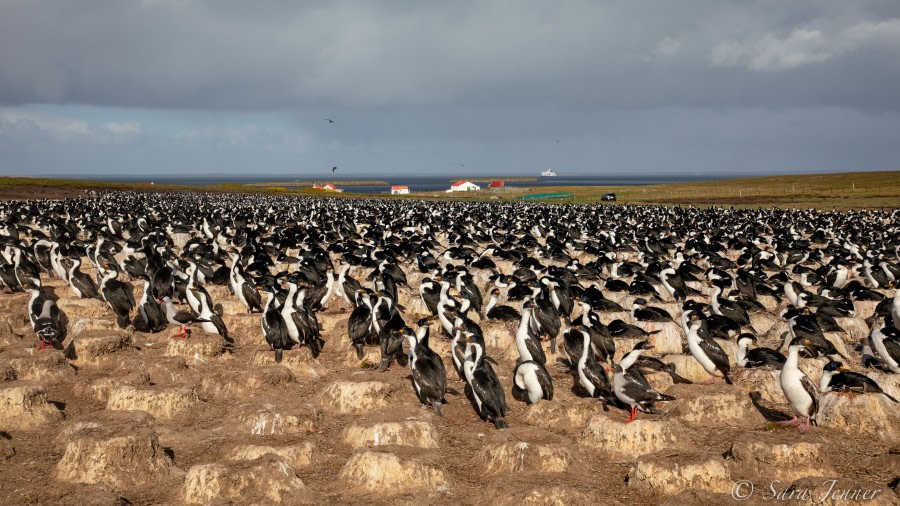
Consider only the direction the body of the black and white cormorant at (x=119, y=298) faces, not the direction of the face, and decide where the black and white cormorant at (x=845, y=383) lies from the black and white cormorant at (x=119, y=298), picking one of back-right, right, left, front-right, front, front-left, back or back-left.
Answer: back

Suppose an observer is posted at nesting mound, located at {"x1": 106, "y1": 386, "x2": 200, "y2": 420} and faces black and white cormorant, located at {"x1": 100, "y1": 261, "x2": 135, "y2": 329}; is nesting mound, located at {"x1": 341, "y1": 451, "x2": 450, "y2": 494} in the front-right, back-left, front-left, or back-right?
back-right

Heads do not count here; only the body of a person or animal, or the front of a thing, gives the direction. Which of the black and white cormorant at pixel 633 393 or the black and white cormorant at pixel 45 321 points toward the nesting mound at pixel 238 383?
the black and white cormorant at pixel 633 393

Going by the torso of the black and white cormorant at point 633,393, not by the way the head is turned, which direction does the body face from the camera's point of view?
to the viewer's left

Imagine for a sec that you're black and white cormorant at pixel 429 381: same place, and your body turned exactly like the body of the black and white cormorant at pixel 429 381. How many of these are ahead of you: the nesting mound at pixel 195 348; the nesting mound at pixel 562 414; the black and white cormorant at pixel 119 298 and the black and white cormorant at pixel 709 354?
2

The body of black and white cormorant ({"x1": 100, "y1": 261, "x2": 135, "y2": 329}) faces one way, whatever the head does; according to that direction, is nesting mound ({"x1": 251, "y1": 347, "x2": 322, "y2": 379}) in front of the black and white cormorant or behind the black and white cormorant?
behind

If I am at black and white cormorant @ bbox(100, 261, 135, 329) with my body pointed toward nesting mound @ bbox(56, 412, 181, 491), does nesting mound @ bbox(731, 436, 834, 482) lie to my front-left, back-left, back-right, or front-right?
front-left

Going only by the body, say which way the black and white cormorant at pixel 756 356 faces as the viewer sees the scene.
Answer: to the viewer's left

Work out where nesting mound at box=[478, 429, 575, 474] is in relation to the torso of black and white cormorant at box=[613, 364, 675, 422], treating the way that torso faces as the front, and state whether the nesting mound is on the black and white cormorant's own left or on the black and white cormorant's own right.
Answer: on the black and white cormorant's own left

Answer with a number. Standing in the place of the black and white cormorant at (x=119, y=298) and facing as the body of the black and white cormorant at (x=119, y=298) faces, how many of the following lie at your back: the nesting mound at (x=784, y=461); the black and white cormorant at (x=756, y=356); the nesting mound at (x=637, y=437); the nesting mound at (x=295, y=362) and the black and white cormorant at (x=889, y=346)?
5
